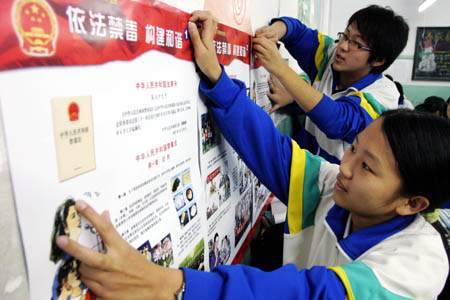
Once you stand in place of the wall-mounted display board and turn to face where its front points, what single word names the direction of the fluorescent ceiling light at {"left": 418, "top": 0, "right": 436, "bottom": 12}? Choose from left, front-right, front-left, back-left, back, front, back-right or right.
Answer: left

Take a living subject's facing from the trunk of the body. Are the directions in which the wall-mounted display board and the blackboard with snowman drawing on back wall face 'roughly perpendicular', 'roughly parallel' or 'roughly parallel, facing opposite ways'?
roughly perpendicular

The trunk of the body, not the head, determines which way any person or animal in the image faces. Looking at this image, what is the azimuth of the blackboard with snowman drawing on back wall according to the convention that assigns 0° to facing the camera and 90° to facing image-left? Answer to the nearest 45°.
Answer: approximately 0°

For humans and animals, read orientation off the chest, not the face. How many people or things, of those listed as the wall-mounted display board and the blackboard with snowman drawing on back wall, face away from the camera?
0

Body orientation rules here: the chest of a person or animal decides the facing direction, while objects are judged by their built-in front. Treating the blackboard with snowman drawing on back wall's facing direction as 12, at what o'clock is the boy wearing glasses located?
The boy wearing glasses is roughly at 12 o'clock from the blackboard with snowman drawing on back wall.

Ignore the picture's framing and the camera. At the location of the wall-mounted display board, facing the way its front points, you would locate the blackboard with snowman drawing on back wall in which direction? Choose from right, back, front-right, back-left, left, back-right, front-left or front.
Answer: left

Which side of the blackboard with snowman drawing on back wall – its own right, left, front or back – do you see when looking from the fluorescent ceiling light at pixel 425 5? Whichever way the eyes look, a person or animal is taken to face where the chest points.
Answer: front
